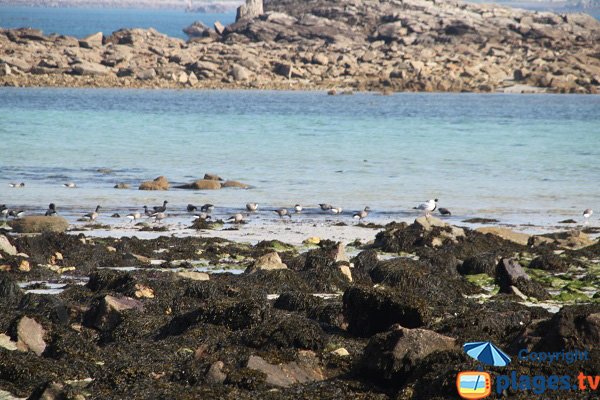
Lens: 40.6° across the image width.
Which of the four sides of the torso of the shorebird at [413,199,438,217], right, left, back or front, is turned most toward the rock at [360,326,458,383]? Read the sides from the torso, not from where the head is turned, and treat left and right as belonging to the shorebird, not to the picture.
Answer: right

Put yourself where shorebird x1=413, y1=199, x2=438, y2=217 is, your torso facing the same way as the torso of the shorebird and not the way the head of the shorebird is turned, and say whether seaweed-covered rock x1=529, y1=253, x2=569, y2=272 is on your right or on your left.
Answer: on your right

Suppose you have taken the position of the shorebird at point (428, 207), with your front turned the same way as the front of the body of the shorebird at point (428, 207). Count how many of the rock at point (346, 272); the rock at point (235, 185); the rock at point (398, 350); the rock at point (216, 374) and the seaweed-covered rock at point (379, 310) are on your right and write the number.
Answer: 4

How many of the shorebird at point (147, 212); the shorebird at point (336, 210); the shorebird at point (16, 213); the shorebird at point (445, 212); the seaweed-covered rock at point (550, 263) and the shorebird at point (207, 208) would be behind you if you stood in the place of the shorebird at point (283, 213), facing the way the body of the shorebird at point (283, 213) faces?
3

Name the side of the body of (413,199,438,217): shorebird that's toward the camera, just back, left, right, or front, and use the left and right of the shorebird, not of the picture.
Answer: right
